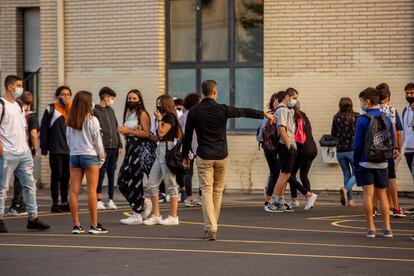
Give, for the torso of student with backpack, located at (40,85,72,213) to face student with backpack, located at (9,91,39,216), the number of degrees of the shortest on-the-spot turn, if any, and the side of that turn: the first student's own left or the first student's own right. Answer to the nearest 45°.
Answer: approximately 135° to the first student's own right

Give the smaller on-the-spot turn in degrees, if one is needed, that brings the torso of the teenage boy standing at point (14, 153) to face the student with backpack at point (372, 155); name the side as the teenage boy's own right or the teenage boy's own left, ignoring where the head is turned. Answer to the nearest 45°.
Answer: approximately 45° to the teenage boy's own left

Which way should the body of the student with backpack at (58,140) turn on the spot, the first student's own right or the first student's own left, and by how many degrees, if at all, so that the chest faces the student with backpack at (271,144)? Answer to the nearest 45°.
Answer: approximately 45° to the first student's own left

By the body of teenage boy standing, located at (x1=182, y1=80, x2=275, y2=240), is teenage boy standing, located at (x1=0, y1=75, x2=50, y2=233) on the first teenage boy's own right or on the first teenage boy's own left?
on the first teenage boy's own left

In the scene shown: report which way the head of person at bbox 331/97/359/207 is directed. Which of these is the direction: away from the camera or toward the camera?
away from the camera

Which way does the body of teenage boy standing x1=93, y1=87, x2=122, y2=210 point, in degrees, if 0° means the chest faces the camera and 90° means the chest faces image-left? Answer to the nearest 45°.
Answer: approximately 315°

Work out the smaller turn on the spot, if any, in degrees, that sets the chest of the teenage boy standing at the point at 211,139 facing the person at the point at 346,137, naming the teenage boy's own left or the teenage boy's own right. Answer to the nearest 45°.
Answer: approximately 45° to the teenage boy's own right

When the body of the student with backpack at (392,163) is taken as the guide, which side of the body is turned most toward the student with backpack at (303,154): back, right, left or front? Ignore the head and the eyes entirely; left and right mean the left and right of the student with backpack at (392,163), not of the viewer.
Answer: left

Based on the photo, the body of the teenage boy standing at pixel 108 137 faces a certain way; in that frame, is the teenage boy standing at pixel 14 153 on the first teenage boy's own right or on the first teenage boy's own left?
on the first teenage boy's own right

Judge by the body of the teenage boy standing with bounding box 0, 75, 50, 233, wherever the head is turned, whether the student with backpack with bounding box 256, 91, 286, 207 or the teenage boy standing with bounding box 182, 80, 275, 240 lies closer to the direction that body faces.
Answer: the teenage boy standing

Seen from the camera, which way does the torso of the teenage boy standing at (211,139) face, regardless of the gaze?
away from the camera

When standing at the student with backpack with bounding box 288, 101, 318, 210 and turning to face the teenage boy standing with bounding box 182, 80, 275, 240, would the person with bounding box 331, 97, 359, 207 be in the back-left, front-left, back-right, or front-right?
back-left
